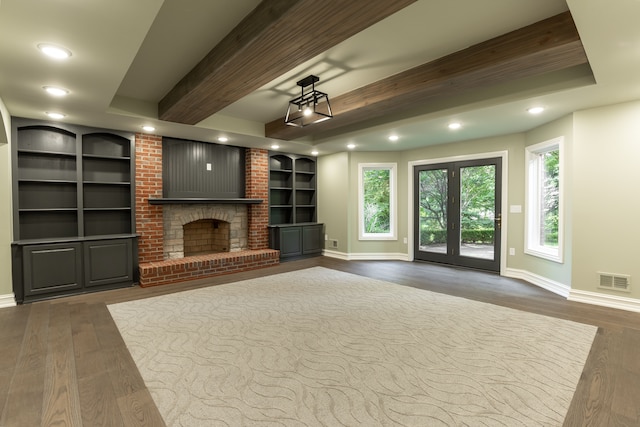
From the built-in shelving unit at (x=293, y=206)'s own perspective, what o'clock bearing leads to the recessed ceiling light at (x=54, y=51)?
The recessed ceiling light is roughly at 2 o'clock from the built-in shelving unit.

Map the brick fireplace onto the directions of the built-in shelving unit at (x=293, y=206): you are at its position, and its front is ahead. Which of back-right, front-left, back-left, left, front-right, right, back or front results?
right

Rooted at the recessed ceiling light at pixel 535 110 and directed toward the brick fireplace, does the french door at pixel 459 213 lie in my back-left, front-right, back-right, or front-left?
front-right

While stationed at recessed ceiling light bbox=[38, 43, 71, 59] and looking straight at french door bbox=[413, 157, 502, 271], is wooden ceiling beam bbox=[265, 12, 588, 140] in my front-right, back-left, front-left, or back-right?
front-right

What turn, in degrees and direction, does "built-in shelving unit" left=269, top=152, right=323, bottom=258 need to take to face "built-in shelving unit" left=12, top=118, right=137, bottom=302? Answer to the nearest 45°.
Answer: approximately 90° to its right

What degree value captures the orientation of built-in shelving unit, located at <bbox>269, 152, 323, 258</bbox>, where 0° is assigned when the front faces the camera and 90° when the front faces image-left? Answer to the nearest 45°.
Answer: approximately 315°

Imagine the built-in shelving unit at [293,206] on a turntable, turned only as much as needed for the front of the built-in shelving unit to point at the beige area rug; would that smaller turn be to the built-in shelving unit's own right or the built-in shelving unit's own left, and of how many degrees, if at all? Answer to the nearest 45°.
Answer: approximately 45° to the built-in shelving unit's own right

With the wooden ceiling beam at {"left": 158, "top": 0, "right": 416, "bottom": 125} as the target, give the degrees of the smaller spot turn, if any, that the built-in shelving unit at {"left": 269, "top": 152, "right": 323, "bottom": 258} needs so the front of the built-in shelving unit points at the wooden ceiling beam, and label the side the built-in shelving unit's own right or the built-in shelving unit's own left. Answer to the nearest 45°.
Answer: approximately 45° to the built-in shelving unit's own right

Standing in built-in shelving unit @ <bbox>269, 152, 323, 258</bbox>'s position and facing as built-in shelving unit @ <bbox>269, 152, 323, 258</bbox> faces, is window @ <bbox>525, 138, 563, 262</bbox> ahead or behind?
ahead

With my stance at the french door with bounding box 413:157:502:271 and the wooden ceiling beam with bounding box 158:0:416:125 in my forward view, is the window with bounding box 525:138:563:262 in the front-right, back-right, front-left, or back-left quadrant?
front-left

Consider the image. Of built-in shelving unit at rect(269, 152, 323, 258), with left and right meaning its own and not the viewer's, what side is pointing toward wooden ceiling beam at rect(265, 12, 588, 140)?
front

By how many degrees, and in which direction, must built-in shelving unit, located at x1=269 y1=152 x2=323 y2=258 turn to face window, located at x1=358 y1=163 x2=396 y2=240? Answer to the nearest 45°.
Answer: approximately 45° to its left

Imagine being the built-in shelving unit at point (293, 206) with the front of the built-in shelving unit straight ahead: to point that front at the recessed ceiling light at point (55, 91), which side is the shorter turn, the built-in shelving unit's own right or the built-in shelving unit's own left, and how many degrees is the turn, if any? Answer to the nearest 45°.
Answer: approximately 90° to the built-in shelving unit's own right

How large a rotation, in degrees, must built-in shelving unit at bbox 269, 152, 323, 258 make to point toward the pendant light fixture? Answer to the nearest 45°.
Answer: approximately 45° to its right

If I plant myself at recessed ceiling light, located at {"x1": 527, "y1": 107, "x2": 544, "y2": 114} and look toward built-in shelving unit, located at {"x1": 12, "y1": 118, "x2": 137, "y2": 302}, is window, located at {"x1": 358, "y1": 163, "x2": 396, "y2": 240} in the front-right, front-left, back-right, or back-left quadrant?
front-right
